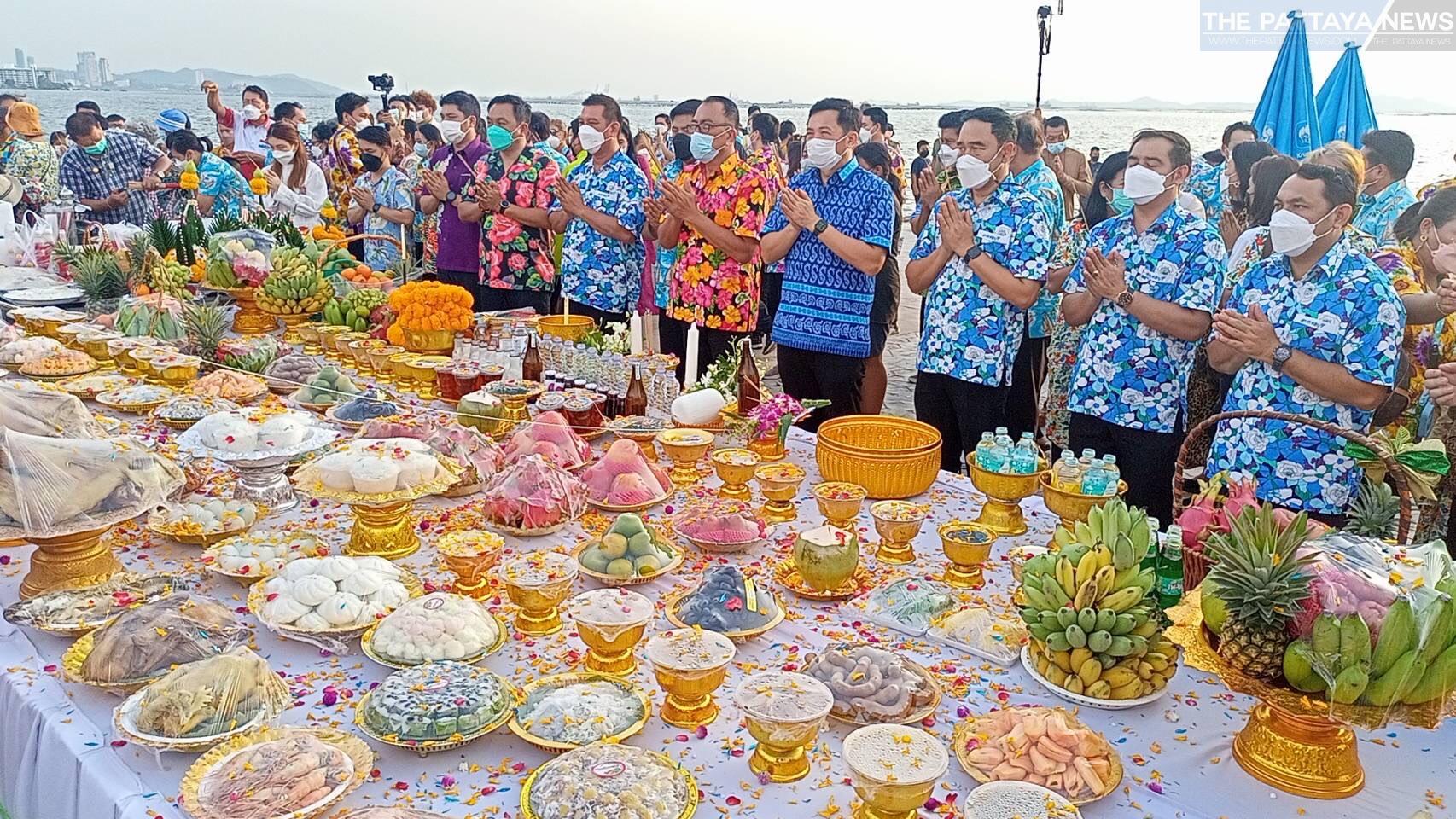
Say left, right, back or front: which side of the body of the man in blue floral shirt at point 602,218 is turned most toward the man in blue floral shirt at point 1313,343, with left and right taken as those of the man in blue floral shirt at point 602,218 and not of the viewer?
left

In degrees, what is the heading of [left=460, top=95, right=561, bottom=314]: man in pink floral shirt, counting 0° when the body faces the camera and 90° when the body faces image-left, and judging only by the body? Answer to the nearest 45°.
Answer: approximately 45°

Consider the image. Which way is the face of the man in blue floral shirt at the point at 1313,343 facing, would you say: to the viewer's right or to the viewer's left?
to the viewer's left

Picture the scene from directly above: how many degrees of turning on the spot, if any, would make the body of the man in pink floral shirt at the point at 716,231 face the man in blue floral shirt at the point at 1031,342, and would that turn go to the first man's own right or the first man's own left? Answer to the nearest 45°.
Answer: approximately 135° to the first man's own left

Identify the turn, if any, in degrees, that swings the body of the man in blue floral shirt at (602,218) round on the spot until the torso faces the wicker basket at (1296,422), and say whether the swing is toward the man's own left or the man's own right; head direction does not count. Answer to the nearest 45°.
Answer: approximately 45° to the man's own left

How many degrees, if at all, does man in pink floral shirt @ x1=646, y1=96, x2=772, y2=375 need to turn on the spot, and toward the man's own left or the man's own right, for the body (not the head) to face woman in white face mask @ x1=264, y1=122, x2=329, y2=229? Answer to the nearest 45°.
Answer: approximately 90° to the man's own right

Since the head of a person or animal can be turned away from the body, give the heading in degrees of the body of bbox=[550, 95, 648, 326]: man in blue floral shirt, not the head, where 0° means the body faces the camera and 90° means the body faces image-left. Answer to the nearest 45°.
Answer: approximately 45°

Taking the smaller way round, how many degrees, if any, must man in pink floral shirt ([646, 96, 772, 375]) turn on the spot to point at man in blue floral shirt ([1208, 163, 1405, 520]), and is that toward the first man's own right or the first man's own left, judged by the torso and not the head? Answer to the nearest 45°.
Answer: approximately 90° to the first man's own left

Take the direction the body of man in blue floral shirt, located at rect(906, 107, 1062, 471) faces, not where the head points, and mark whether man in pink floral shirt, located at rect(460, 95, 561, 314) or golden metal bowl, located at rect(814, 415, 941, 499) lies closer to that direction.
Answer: the golden metal bowl

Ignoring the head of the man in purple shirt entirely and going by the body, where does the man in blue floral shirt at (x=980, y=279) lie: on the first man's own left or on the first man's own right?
on the first man's own left

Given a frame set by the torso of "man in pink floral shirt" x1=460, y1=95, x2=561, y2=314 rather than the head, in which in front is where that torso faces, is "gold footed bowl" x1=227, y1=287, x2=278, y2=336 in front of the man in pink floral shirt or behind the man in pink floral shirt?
in front

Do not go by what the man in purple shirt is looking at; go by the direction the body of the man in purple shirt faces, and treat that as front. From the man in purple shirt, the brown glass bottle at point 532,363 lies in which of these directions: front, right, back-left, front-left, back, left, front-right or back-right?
front-left
